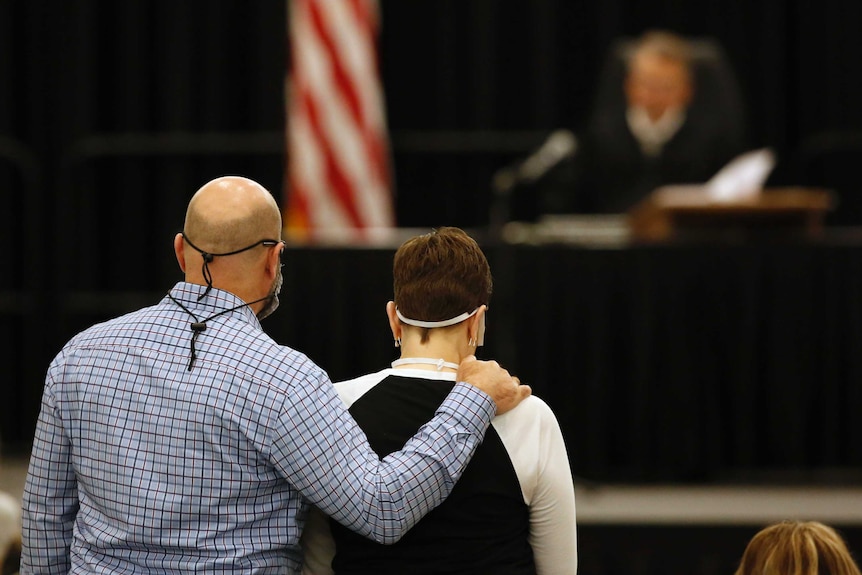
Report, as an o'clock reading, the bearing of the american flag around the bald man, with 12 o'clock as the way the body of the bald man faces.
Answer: The american flag is roughly at 12 o'clock from the bald man.

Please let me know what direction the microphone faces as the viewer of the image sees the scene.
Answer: facing to the right of the viewer

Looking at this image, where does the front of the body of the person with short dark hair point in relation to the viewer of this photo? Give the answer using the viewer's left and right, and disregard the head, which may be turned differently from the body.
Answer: facing away from the viewer

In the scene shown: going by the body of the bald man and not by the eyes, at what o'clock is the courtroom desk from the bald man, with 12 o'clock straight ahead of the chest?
The courtroom desk is roughly at 1 o'clock from the bald man.

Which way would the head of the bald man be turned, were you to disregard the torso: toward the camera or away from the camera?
away from the camera
